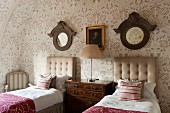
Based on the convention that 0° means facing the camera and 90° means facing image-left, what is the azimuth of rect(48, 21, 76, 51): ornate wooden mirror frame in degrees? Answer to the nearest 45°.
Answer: approximately 0°

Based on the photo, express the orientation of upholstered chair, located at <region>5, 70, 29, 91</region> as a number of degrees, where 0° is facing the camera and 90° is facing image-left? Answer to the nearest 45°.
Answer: approximately 315°

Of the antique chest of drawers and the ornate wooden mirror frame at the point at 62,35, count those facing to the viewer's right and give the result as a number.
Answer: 0

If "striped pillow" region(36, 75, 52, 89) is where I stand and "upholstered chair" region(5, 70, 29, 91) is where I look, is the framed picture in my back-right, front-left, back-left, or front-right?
back-right
